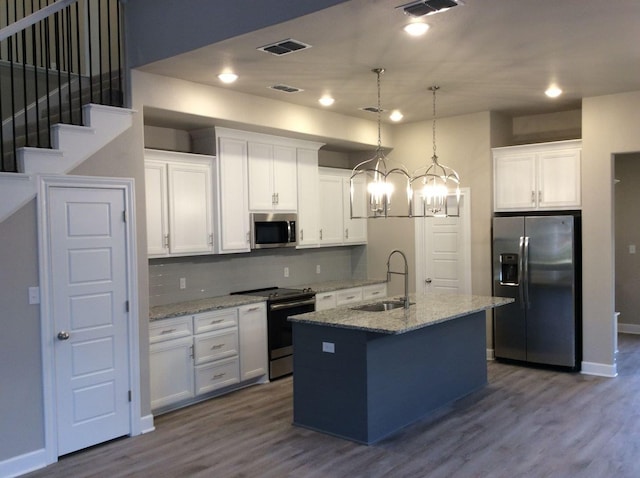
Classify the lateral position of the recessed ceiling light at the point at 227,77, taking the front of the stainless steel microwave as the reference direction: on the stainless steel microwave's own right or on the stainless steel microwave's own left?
on the stainless steel microwave's own right

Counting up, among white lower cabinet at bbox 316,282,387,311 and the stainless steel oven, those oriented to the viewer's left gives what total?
0

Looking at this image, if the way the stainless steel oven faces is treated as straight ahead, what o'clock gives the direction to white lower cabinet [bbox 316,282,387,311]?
The white lower cabinet is roughly at 9 o'clock from the stainless steel oven.

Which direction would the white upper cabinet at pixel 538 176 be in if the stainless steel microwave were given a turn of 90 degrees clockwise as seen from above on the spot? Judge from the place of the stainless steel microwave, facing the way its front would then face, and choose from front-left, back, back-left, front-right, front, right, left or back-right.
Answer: back-left

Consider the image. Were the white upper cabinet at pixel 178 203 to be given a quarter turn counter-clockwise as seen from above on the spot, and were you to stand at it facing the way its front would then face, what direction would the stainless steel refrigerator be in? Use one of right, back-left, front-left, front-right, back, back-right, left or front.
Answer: front-right

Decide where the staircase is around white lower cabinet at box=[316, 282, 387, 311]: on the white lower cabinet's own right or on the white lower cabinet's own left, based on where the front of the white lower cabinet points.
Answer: on the white lower cabinet's own right

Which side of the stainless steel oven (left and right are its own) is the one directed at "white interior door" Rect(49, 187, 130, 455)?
right

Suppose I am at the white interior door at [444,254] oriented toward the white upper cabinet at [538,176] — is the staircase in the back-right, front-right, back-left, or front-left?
back-right

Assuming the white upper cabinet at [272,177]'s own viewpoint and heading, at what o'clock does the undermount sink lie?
The undermount sink is roughly at 12 o'clock from the white upper cabinet.

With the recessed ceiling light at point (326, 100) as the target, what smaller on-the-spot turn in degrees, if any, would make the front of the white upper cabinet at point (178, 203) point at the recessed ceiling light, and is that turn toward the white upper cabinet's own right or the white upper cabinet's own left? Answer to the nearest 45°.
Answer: approximately 45° to the white upper cabinet's own left

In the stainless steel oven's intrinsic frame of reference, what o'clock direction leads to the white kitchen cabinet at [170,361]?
The white kitchen cabinet is roughly at 3 o'clock from the stainless steel oven.

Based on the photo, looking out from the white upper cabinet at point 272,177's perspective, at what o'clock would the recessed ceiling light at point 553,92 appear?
The recessed ceiling light is roughly at 11 o'clock from the white upper cabinet.

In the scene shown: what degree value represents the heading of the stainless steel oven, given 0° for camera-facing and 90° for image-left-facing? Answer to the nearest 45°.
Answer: approximately 315°
